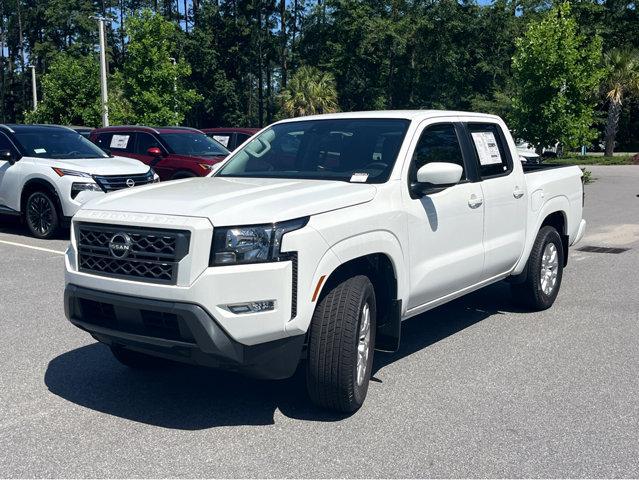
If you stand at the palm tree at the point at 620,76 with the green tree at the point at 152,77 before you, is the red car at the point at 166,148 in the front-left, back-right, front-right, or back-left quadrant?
front-left

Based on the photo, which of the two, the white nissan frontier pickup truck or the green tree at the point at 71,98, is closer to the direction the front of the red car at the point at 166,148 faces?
the white nissan frontier pickup truck

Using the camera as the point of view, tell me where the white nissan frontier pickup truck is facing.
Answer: facing the viewer and to the left of the viewer

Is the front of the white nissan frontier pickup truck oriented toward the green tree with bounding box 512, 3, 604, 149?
no

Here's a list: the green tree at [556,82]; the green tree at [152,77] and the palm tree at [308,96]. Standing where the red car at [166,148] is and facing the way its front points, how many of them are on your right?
0

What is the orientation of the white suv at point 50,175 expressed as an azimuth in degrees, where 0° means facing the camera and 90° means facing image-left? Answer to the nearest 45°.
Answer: approximately 315°

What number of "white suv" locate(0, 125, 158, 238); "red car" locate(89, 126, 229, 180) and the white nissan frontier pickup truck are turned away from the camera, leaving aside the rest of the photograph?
0

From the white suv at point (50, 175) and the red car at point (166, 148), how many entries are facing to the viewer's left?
0

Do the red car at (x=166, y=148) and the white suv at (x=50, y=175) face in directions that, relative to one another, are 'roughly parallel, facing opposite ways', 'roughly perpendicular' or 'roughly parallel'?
roughly parallel

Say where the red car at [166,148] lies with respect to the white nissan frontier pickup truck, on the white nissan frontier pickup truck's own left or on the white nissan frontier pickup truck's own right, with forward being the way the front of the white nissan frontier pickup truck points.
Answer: on the white nissan frontier pickup truck's own right

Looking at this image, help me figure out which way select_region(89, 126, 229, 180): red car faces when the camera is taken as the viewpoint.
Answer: facing the viewer and to the right of the viewer

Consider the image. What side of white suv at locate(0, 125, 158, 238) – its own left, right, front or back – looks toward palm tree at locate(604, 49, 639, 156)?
left

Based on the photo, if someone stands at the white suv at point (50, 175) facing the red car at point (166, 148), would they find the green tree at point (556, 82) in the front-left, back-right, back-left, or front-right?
front-right

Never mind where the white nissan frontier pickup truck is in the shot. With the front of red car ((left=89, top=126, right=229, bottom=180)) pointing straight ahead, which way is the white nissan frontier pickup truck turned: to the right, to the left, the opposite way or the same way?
to the right

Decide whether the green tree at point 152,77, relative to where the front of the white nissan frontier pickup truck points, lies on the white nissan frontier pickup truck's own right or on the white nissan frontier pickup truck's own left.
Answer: on the white nissan frontier pickup truck's own right

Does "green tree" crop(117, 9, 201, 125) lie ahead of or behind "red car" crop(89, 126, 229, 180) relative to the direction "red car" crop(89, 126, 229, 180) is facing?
behind

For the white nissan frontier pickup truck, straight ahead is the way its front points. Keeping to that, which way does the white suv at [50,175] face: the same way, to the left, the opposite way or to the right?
to the left

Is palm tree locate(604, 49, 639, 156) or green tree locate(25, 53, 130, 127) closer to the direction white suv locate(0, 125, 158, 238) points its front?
the palm tree

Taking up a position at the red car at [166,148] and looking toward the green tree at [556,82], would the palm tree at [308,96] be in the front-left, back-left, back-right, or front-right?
front-left
